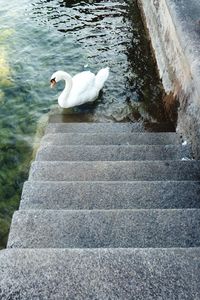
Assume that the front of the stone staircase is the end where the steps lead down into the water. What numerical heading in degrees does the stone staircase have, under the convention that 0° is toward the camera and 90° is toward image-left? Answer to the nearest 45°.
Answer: approximately 180°

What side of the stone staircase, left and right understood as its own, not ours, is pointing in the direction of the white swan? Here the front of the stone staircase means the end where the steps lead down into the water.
front
